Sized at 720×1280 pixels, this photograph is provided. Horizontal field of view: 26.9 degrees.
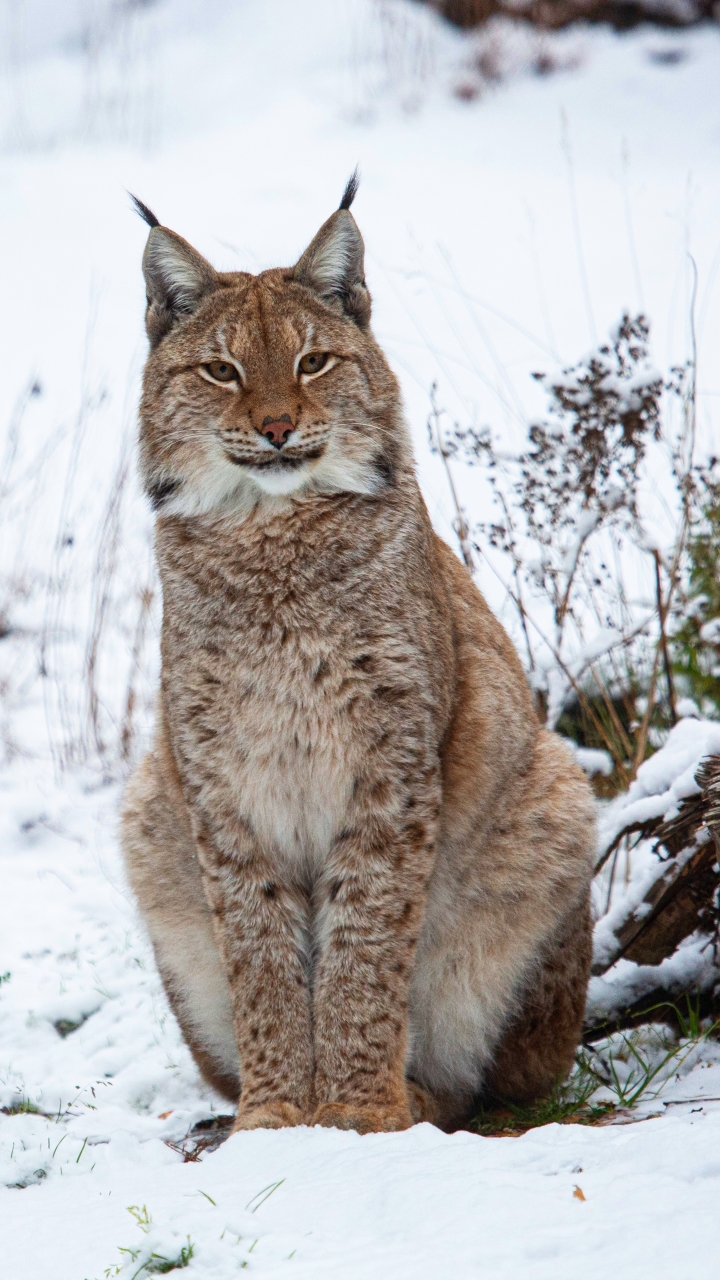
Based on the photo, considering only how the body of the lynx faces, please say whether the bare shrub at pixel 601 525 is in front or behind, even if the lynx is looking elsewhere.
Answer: behind

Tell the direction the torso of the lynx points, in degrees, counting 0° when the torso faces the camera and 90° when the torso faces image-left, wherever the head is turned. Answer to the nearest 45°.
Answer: approximately 0°
